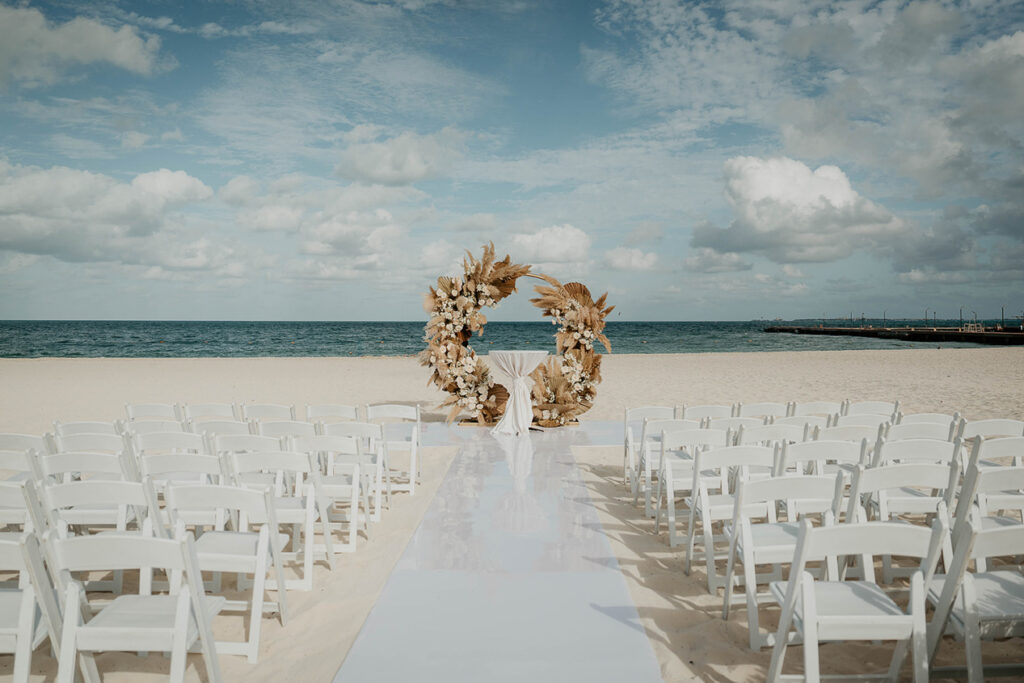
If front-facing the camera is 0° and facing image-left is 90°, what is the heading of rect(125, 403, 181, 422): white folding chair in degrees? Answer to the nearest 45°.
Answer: approximately 180°

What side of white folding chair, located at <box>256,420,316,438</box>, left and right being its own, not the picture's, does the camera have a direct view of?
back

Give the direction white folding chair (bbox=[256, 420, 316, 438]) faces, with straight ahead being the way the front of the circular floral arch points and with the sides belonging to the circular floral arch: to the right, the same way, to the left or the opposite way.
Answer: the opposite way

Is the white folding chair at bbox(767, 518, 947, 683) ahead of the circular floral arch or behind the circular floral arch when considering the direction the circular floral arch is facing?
ahead

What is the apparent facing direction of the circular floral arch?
toward the camera

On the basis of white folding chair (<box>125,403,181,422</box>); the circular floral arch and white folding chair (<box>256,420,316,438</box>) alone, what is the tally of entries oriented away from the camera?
2

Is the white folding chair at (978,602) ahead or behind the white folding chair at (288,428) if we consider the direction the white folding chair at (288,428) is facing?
behind

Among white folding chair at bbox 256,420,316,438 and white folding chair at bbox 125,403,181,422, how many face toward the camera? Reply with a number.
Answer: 0

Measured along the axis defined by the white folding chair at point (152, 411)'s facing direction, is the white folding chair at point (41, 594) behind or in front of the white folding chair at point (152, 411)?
behind

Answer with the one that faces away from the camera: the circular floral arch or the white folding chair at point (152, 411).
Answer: the white folding chair

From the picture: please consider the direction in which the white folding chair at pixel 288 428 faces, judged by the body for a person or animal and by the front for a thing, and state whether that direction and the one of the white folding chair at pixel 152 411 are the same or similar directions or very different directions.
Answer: same or similar directions

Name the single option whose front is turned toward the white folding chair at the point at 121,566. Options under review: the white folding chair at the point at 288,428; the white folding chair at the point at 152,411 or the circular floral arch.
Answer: the circular floral arch
